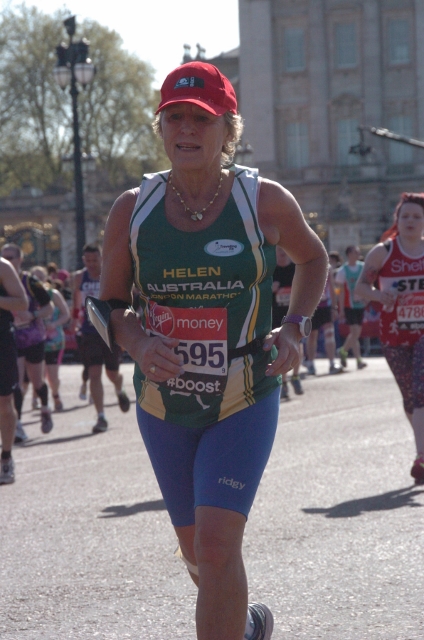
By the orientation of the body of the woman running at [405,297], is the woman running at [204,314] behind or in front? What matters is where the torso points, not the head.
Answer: in front

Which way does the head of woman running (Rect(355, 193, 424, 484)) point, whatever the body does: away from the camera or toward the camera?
toward the camera

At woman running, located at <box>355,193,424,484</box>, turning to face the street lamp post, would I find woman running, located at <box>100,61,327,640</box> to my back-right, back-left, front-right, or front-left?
back-left

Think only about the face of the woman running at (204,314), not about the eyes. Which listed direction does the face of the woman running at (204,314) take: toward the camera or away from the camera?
toward the camera

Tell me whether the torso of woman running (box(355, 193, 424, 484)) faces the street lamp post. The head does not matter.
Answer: no

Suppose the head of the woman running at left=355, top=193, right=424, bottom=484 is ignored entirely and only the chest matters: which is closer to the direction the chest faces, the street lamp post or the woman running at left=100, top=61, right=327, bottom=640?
the woman running

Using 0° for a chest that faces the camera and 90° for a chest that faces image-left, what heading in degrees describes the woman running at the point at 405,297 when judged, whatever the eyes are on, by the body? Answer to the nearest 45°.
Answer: approximately 0°
